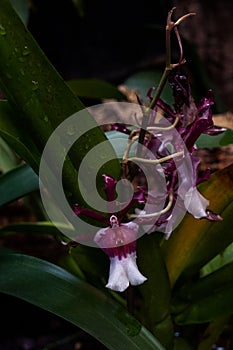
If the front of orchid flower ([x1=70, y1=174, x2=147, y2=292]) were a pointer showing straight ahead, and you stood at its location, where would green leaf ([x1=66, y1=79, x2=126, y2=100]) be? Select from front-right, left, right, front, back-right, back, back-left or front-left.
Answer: back

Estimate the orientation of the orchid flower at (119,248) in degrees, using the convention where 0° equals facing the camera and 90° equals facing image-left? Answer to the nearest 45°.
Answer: approximately 0°

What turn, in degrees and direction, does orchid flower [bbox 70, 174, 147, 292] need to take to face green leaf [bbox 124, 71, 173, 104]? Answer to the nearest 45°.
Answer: approximately 180°
